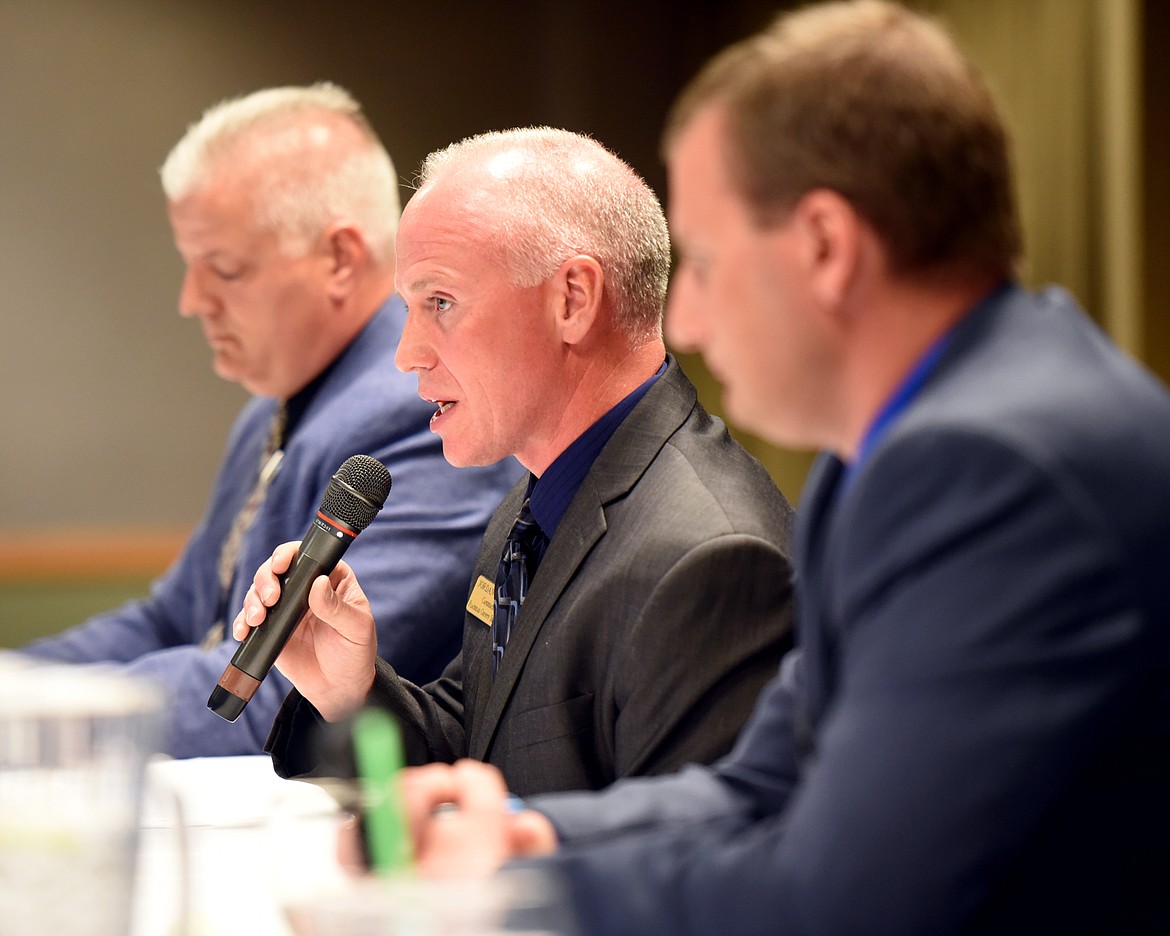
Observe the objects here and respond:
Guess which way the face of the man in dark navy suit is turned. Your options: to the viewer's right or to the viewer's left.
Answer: to the viewer's left

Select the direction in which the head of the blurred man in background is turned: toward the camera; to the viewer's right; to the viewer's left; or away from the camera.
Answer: to the viewer's left

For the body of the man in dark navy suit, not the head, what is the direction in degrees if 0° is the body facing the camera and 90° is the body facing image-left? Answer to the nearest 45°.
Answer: approximately 90°

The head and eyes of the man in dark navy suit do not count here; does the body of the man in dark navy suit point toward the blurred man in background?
no
